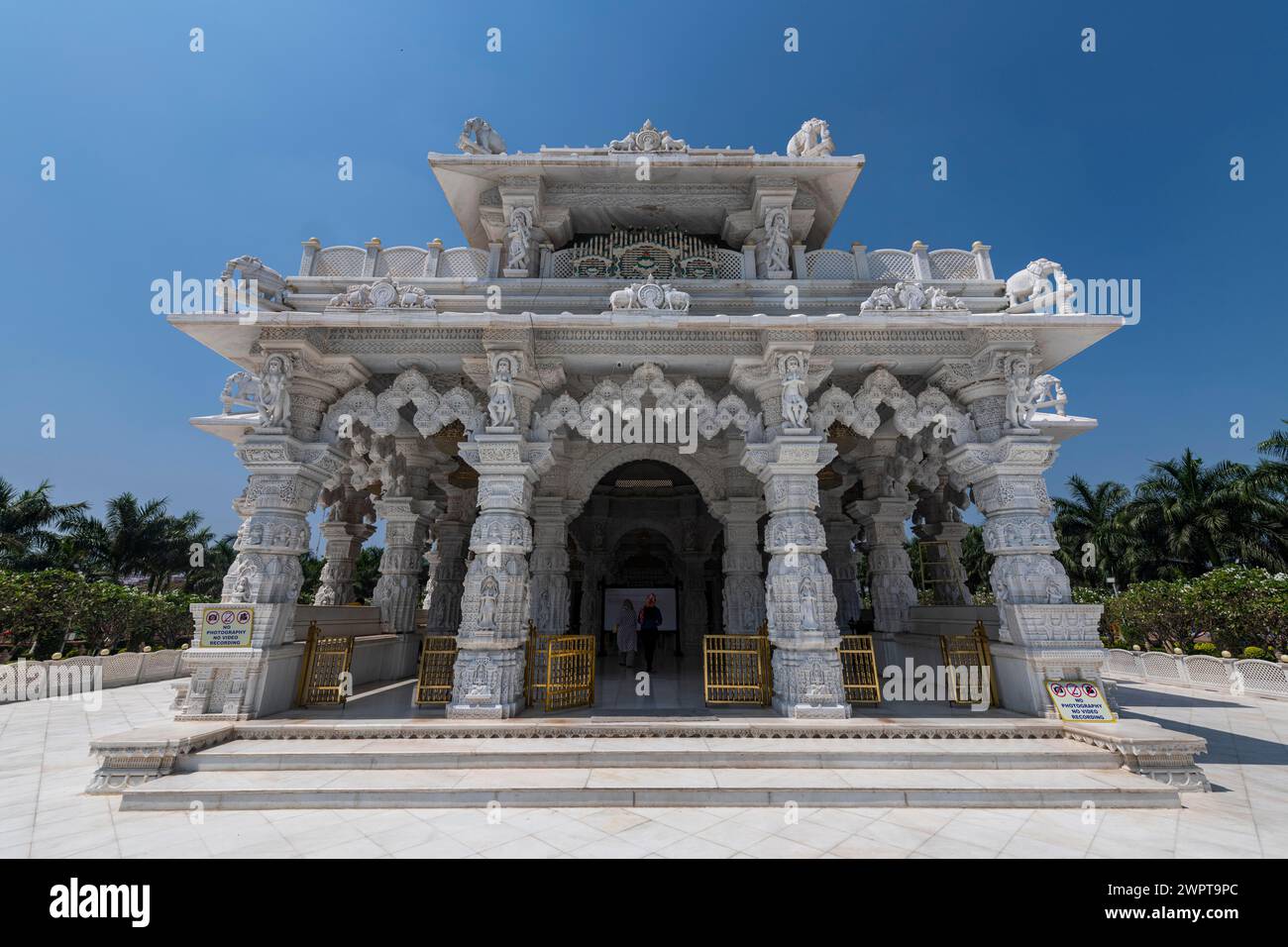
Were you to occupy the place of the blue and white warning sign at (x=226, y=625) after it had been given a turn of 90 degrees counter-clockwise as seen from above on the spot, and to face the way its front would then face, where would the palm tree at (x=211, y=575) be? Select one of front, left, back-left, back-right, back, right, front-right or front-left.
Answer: left

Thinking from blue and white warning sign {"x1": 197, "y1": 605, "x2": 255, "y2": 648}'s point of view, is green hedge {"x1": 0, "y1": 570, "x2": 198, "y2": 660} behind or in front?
behind

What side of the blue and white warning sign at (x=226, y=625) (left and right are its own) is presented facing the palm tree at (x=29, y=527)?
back

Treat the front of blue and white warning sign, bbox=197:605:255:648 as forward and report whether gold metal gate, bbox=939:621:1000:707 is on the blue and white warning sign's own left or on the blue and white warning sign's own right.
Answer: on the blue and white warning sign's own left

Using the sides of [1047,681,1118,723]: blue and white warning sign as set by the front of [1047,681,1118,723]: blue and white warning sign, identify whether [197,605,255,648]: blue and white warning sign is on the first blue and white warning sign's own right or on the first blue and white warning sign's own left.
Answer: on the first blue and white warning sign's own right

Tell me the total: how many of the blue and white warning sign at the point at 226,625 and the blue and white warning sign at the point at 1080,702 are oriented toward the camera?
2

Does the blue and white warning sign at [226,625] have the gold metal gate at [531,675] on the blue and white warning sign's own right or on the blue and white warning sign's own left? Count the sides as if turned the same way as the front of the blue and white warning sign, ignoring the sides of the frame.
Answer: on the blue and white warning sign's own left

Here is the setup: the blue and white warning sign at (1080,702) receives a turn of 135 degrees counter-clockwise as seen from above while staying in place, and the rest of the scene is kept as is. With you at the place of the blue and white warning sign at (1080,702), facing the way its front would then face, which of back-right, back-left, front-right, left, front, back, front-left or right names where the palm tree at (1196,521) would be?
front-left

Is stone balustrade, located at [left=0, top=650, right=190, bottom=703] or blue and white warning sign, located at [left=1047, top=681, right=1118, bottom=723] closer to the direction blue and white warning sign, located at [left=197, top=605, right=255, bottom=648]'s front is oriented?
the blue and white warning sign

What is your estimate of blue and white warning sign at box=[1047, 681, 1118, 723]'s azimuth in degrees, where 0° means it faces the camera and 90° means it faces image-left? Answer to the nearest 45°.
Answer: approximately 0°
